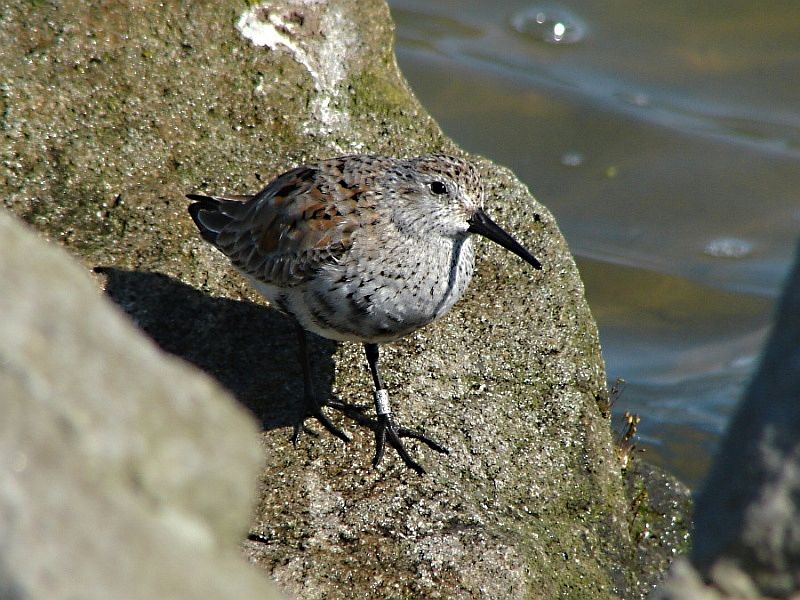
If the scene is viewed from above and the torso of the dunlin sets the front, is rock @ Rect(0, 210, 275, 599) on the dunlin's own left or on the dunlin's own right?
on the dunlin's own right

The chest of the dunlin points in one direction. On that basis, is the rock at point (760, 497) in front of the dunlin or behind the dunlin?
in front

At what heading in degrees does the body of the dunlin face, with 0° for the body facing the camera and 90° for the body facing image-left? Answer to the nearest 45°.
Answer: approximately 315°
